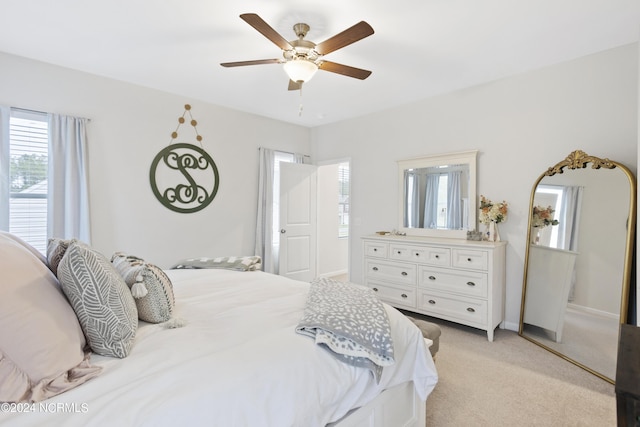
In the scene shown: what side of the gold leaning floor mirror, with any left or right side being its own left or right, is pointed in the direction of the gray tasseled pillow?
front

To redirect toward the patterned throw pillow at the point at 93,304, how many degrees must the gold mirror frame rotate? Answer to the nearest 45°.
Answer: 0° — it already faces it

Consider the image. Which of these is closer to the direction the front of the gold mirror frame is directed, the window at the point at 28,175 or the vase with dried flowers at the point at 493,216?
the window

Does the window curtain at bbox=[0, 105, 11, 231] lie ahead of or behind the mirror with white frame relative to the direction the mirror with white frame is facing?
ahead

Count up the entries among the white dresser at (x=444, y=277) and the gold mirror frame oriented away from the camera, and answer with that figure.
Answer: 0

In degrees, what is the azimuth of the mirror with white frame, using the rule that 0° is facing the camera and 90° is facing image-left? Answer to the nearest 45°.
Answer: approximately 45°

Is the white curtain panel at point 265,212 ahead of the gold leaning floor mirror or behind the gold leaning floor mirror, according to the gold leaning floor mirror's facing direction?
ahead

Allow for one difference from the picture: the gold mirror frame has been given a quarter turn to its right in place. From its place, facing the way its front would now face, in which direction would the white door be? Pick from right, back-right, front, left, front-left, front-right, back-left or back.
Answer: front-left

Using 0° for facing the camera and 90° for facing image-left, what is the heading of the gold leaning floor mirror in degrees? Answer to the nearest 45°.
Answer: approximately 45°
